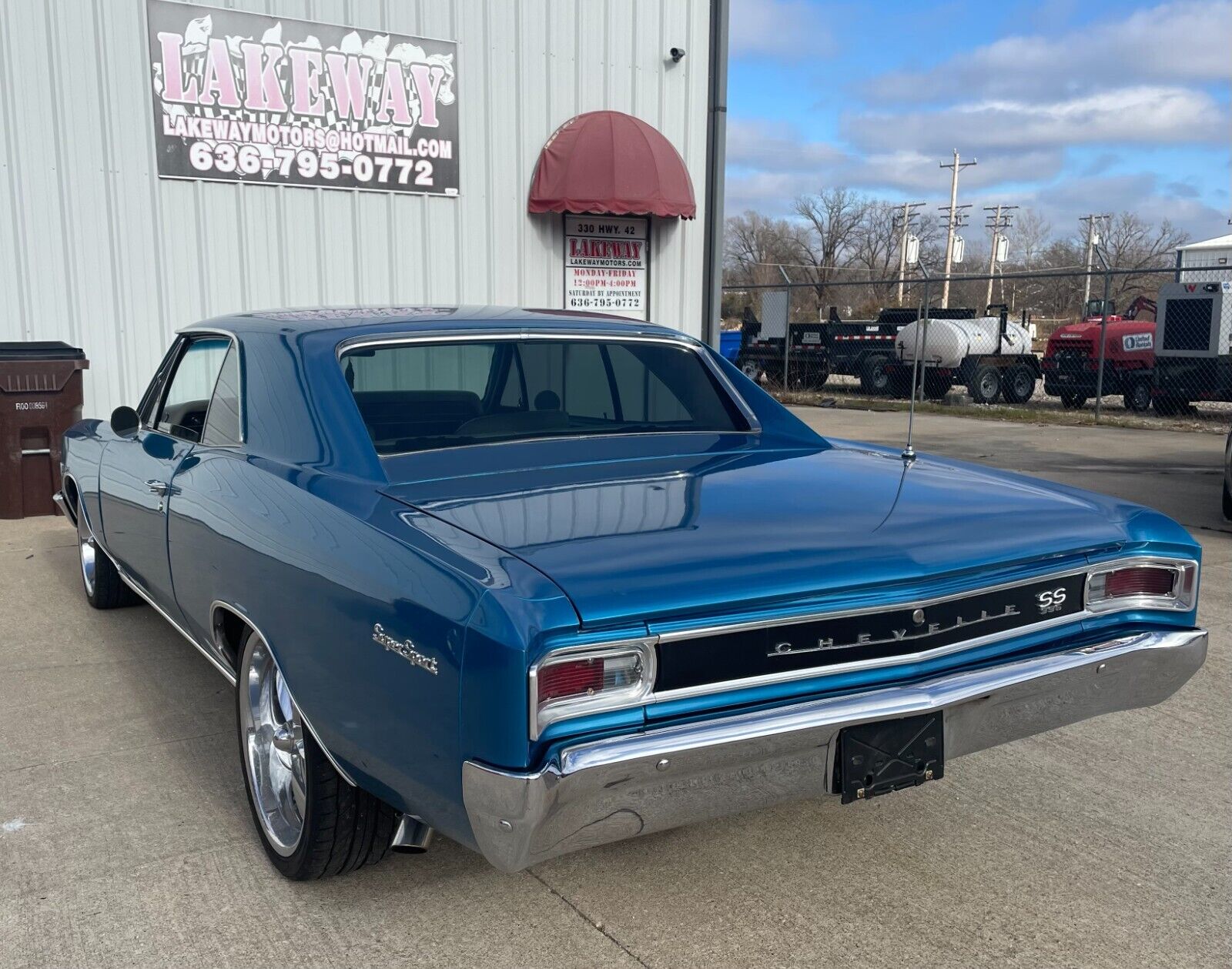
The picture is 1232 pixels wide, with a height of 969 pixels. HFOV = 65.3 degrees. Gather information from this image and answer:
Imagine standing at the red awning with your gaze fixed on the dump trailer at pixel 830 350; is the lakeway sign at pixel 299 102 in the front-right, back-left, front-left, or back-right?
back-left

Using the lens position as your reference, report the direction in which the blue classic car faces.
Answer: facing away from the viewer and to the left of the viewer

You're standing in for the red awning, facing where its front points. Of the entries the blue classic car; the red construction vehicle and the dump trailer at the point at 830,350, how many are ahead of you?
1

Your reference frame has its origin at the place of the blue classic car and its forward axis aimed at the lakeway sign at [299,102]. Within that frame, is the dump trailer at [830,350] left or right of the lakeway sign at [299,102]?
right

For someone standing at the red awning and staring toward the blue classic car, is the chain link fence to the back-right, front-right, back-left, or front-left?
back-left

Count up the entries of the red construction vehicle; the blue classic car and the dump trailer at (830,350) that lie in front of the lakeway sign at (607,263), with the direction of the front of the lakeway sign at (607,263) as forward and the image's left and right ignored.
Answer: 1

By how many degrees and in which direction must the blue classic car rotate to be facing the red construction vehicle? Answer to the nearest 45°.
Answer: approximately 90° to its right

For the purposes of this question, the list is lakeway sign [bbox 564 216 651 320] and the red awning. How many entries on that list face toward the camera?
2

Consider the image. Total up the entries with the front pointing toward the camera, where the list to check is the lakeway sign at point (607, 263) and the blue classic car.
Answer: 1

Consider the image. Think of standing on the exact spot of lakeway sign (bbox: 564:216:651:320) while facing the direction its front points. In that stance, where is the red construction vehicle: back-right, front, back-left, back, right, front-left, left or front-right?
back-left

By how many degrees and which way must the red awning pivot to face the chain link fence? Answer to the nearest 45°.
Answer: approximately 135° to its left

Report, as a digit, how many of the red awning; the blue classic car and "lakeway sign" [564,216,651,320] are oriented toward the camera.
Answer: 2
